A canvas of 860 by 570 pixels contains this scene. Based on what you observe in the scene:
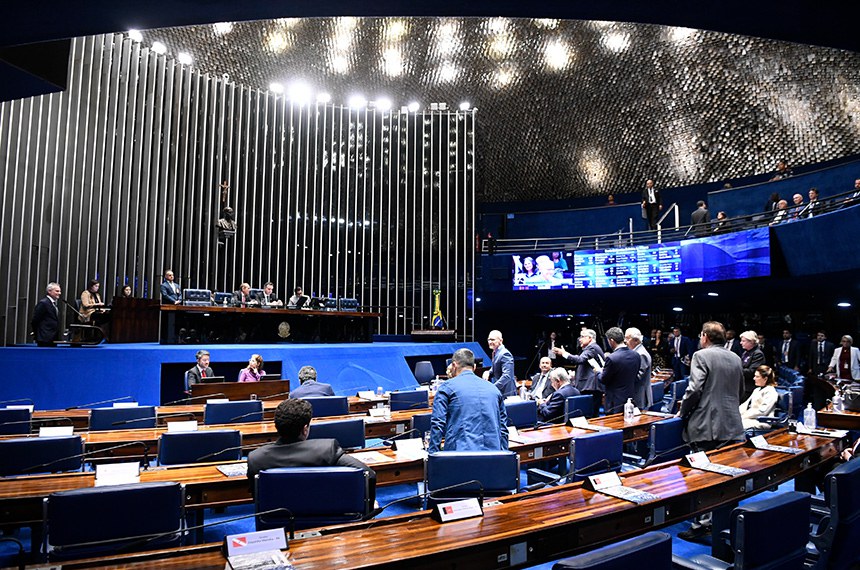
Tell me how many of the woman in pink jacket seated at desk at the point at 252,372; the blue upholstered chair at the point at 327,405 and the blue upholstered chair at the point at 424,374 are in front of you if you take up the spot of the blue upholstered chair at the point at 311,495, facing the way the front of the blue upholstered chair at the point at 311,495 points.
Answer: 3

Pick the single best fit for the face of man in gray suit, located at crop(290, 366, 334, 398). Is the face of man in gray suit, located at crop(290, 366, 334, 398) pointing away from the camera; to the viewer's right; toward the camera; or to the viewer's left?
away from the camera

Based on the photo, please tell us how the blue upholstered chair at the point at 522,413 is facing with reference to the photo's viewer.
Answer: facing away from the viewer and to the left of the viewer

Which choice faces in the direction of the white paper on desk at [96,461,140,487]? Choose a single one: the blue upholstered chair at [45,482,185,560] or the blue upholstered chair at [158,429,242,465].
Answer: the blue upholstered chair at [45,482,185,560]

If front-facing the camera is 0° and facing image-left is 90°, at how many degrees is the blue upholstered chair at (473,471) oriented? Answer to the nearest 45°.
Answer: approximately 180°

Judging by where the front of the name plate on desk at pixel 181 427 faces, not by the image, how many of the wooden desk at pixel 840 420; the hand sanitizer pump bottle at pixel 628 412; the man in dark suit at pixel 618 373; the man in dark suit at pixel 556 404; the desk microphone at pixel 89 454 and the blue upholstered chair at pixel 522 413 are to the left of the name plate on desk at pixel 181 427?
5

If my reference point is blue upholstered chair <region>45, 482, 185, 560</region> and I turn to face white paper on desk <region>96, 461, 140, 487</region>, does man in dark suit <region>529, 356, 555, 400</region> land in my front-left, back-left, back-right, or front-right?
front-right

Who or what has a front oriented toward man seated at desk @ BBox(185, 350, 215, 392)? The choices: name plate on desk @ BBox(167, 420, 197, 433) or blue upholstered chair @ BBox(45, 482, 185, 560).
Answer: the blue upholstered chair

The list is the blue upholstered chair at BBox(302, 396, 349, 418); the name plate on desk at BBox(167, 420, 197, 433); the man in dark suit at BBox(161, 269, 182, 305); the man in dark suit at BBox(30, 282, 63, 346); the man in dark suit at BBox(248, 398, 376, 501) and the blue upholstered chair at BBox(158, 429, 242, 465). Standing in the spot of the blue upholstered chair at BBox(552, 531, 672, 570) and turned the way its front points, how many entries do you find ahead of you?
6

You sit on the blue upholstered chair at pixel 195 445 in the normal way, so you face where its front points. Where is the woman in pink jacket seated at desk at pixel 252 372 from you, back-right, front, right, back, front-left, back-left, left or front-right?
front

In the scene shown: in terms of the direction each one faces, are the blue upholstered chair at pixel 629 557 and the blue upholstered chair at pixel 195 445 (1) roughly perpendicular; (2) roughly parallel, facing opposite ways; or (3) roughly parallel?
roughly parallel

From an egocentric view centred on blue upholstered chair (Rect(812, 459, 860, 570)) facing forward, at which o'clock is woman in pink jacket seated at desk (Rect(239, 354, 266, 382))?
The woman in pink jacket seated at desk is roughly at 11 o'clock from the blue upholstered chair.

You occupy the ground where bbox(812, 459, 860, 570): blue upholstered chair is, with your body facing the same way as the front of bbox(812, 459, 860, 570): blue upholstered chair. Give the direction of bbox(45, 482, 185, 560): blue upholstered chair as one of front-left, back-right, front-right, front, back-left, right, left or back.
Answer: left

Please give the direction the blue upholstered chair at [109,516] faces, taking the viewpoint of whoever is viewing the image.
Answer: facing away from the viewer

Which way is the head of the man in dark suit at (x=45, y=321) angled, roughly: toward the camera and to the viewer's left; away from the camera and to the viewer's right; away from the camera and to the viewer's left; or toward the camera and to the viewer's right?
toward the camera and to the viewer's right

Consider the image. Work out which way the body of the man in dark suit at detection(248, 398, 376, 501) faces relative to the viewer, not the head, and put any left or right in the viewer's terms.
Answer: facing away from the viewer

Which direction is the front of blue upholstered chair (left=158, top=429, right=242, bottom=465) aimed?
away from the camera

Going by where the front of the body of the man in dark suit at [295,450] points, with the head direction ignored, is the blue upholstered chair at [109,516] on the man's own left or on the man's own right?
on the man's own left

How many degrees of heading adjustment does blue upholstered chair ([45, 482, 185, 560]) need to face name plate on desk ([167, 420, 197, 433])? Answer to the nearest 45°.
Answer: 0° — it already faces it

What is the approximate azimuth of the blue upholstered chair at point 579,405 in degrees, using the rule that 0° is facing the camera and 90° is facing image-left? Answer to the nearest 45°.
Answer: approximately 135°

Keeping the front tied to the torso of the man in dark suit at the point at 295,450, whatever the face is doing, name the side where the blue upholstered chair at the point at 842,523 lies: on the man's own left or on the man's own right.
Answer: on the man's own right
